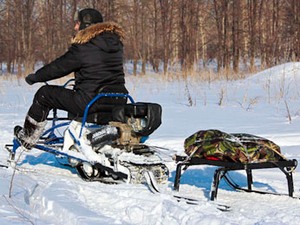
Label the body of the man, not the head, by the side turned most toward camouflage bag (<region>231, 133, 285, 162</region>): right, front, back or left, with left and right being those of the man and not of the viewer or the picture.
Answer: back

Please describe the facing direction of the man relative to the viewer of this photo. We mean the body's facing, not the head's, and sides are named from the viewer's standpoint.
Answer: facing away from the viewer and to the left of the viewer

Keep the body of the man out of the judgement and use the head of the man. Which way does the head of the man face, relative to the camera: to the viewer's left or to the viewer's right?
to the viewer's left

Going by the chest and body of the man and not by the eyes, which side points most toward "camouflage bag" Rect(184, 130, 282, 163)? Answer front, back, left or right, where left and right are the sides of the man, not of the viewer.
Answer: back
